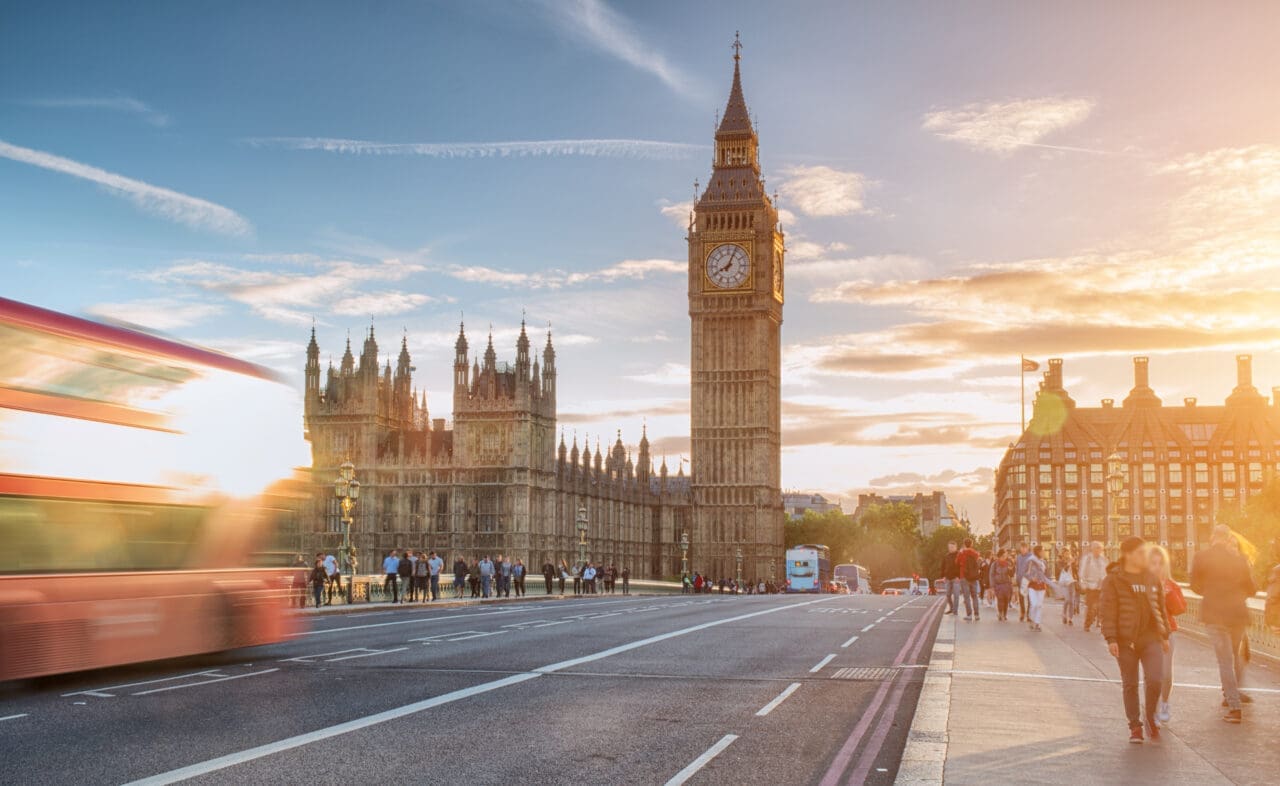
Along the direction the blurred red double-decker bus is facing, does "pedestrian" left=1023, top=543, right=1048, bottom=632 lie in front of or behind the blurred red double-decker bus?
in front

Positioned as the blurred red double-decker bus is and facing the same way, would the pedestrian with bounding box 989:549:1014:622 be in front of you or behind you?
in front

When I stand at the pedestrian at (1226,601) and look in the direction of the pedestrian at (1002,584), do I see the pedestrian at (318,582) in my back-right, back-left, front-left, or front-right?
front-left

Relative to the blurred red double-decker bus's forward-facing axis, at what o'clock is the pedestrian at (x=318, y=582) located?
The pedestrian is roughly at 11 o'clock from the blurred red double-decker bus.

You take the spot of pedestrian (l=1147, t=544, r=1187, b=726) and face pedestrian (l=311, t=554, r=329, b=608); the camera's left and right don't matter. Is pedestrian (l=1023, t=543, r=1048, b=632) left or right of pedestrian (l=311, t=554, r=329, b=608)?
right

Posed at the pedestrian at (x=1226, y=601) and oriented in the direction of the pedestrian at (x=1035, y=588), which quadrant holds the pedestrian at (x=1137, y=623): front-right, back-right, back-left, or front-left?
back-left

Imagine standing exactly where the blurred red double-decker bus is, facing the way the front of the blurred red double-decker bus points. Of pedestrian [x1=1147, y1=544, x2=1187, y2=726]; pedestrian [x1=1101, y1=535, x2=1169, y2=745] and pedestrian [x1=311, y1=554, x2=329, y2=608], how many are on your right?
2

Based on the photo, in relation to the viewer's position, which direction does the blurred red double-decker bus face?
facing away from the viewer and to the right of the viewer

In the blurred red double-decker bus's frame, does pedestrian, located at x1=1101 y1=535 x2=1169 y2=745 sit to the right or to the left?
on its right

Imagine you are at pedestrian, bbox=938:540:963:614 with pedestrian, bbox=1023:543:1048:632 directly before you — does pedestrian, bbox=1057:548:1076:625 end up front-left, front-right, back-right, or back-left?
front-left

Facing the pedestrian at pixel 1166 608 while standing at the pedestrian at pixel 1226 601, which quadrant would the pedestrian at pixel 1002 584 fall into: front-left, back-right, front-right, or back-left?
back-right

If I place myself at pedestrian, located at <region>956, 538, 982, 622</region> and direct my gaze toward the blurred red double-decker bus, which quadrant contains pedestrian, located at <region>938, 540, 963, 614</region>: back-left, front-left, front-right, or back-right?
back-right

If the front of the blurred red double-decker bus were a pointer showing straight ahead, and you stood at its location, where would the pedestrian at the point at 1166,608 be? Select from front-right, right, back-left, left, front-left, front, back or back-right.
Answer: right
